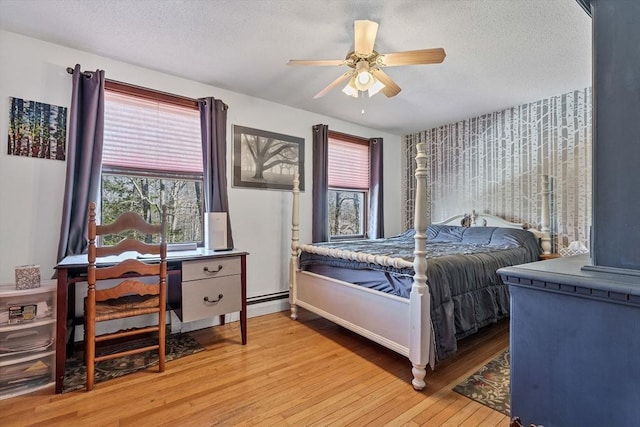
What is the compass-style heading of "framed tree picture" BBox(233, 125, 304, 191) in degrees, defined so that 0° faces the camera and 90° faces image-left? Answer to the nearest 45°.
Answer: approximately 315°

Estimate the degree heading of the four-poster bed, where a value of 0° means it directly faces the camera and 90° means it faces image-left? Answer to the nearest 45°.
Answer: approximately 45°

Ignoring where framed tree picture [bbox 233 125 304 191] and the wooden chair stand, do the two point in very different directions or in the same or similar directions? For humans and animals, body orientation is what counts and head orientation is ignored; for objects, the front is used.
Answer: very different directions

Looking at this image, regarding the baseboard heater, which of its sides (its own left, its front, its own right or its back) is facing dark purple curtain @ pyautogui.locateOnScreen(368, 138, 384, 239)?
left

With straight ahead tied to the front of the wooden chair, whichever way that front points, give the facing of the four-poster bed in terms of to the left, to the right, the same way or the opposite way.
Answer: to the left

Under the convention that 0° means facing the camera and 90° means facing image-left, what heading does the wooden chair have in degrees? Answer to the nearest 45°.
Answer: approximately 180°

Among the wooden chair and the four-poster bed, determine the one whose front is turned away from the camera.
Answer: the wooden chair

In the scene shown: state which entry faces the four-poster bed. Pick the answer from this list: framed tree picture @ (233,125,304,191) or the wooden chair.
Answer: the framed tree picture

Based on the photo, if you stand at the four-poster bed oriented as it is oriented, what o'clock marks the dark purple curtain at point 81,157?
The dark purple curtain is roughly at 1 o'clock from the four-poster bed.

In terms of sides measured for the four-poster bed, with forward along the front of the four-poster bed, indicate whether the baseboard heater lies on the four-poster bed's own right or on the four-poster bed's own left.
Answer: on the four-poster bed's own right

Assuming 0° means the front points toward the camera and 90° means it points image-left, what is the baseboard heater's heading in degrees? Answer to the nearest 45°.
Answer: approximately 315°
